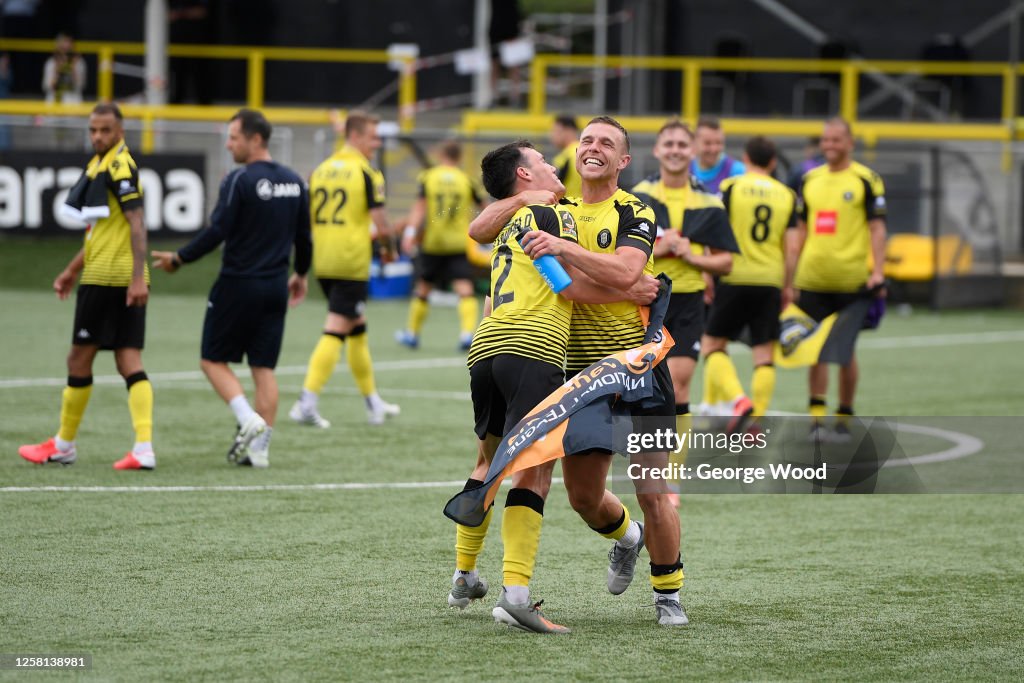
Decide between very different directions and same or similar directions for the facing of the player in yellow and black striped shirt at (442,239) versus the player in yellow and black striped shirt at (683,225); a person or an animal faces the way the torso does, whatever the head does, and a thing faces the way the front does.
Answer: very different directions

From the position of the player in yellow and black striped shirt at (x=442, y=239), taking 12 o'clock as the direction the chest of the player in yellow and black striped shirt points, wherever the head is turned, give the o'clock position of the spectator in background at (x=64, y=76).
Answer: The spectator in background is roughly at 11 o'clock from the player in yellow and black striped shirt.

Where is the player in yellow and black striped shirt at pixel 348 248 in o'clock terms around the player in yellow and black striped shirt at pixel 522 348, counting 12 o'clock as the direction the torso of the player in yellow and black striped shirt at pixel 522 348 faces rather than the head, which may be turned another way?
the player in yellow and black striped shirt at pixel 348 248 is roughly at 10 o'clock from the player in yellow and black striped shirt at pixel 522 348.

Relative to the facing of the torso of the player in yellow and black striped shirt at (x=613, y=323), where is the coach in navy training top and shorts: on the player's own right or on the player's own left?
on the player's own right

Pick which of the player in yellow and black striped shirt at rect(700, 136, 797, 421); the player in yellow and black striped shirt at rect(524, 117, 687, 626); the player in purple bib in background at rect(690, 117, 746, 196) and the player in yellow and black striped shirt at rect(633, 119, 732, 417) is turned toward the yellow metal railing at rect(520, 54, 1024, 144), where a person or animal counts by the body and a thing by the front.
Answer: the player in yellow and black striped shirt at rect(700, 136, 797, 421)

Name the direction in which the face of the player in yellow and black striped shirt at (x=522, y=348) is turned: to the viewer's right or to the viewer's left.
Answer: to the viewer's right

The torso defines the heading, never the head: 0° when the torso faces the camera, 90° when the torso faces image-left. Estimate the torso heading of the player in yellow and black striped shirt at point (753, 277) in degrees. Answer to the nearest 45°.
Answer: approximately 180°

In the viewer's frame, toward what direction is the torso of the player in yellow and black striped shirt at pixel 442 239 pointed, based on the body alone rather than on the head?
away from the camera

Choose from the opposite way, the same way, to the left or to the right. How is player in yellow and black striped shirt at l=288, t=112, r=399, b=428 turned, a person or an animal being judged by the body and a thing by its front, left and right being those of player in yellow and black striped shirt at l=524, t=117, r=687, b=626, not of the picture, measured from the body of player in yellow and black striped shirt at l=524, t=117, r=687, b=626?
the opposite way

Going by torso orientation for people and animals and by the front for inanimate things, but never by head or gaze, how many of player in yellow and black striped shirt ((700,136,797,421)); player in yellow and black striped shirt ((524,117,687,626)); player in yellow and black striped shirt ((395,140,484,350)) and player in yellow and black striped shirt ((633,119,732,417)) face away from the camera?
2
